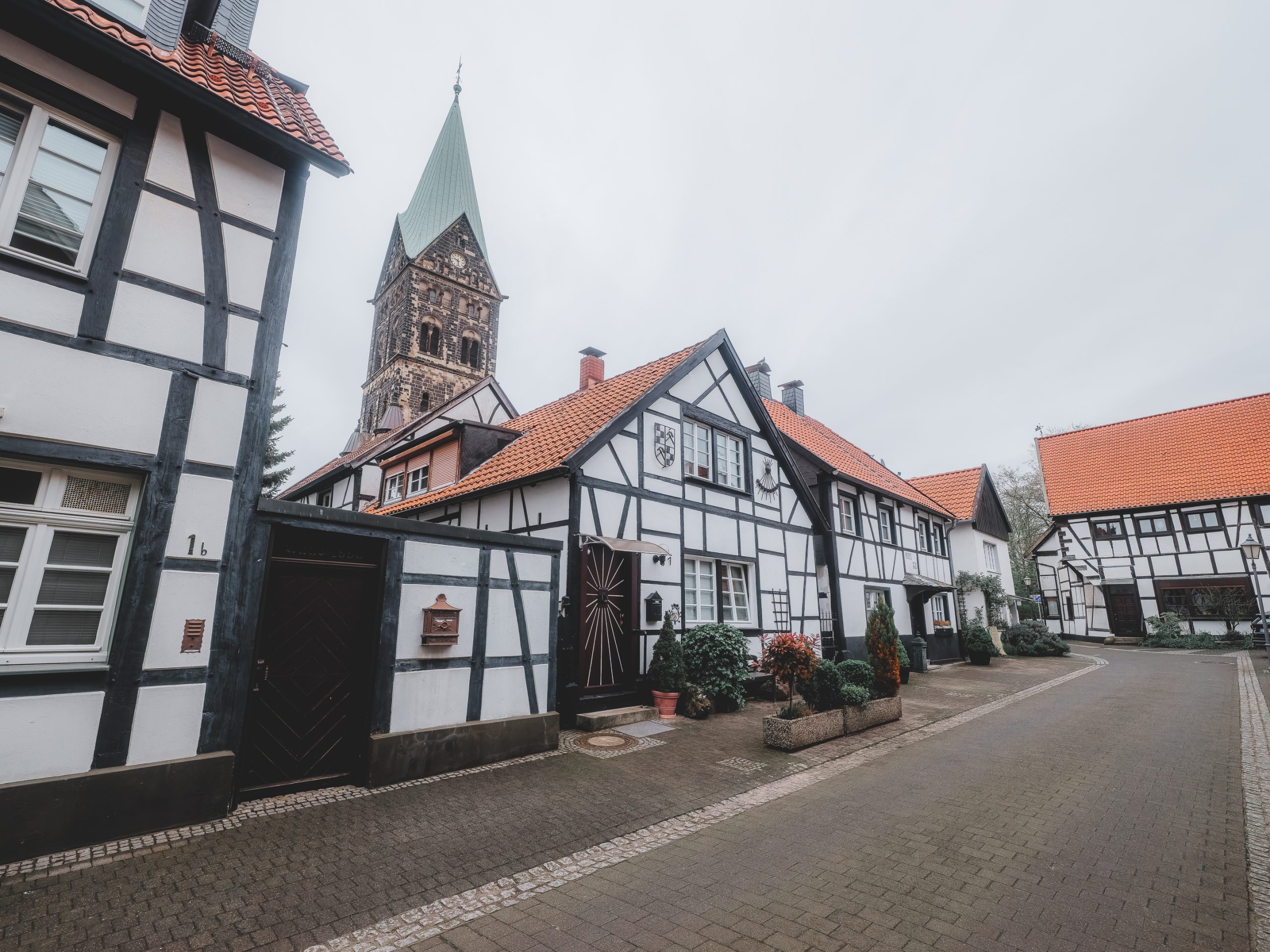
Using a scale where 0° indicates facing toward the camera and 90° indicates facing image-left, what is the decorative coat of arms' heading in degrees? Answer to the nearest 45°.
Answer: approximately 315°

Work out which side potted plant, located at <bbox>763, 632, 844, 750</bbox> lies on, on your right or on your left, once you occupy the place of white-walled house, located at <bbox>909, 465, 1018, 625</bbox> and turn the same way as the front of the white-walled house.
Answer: on your right

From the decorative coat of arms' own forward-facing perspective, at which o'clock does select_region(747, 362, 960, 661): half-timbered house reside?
The half-timbered house is roughly at 9 o'clock from the decorative coat of arms.

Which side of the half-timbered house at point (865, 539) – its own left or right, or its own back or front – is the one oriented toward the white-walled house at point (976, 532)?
left

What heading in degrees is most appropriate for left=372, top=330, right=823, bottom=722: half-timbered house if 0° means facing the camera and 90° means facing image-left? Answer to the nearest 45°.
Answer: approximately 315°

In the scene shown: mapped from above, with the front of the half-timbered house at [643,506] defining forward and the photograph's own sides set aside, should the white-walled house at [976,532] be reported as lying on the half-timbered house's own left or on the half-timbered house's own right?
on the half-timbered house's own left
